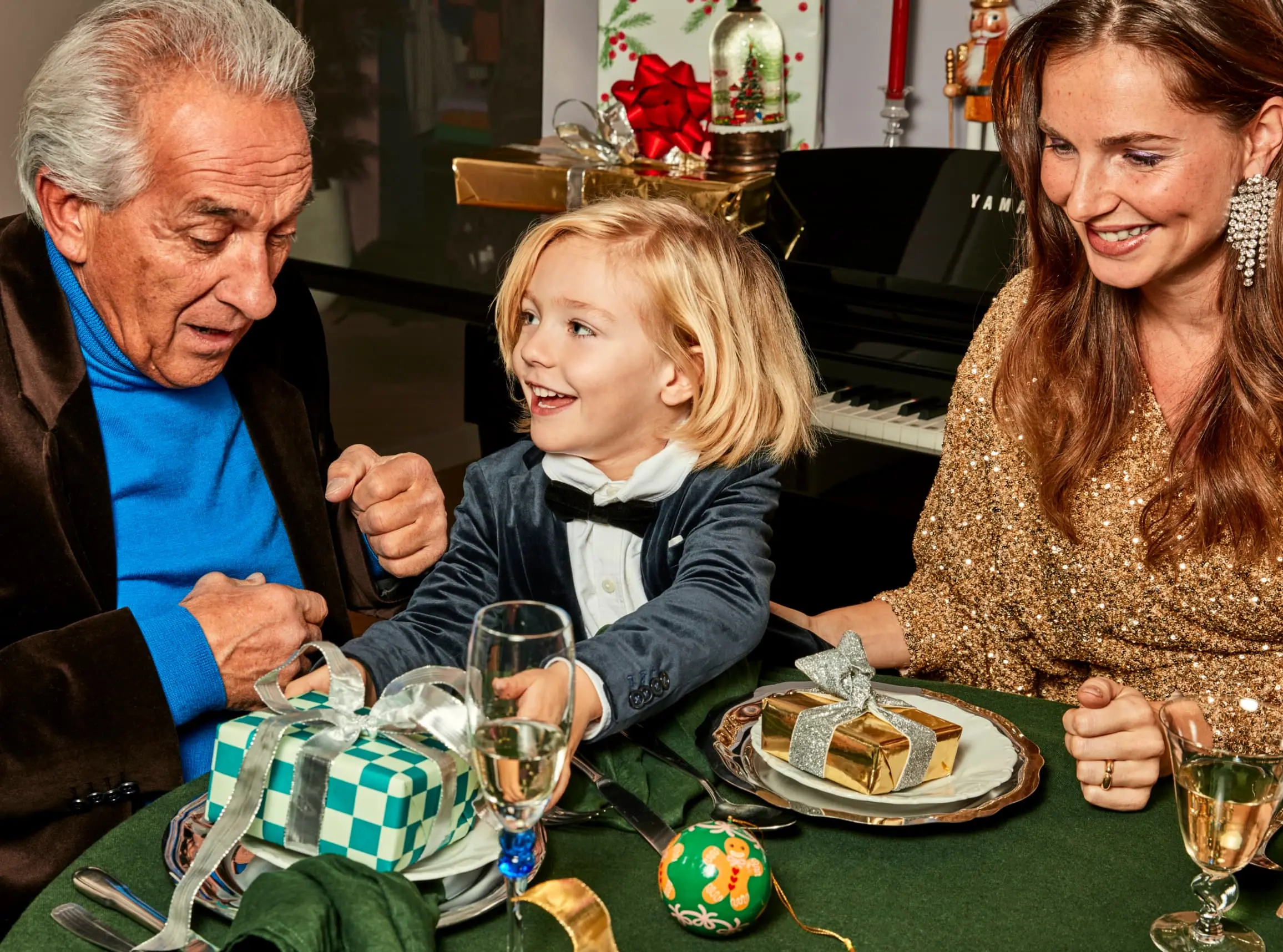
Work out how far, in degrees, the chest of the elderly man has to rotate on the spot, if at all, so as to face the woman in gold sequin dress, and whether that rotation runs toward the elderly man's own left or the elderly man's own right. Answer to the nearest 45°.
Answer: approximately 45° to the elderly man's own left

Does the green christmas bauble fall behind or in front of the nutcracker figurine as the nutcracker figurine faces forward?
in front

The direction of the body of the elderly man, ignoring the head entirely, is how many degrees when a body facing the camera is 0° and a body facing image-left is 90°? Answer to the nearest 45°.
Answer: approximately 315°

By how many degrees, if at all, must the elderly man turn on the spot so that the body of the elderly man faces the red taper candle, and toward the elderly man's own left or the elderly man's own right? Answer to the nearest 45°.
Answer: approximately 90° to the elderly man's own left
